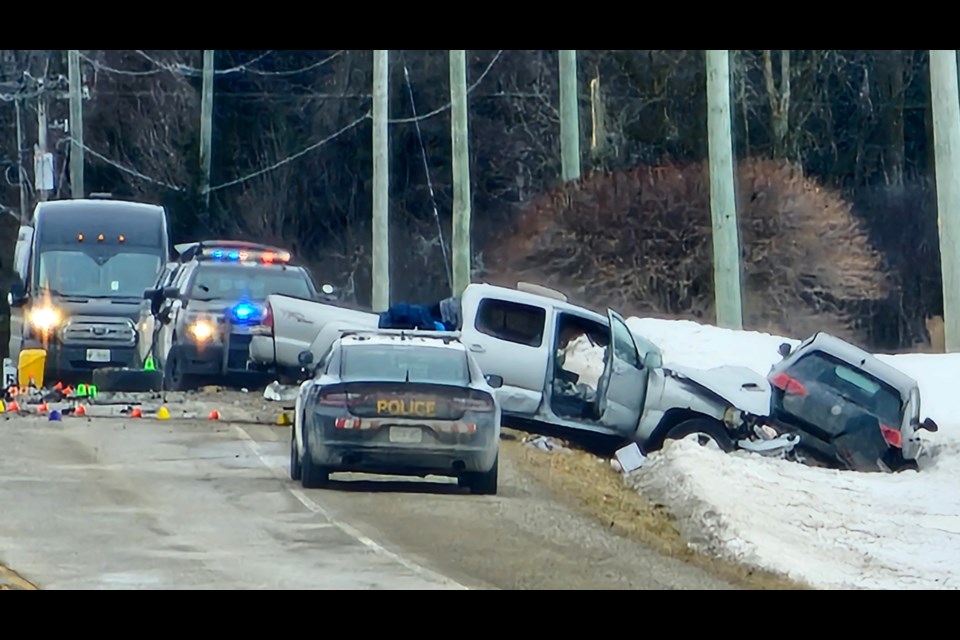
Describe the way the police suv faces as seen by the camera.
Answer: facing the viewer

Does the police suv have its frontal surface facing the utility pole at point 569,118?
no

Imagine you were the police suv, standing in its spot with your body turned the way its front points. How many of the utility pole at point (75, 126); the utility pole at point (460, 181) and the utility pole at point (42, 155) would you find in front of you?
0

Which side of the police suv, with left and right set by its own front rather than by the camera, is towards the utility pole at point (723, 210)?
left

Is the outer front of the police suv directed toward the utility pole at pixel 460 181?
no

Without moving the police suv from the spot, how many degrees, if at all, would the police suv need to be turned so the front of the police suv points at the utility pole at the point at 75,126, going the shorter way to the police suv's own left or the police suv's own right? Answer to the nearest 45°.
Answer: approximately 180°

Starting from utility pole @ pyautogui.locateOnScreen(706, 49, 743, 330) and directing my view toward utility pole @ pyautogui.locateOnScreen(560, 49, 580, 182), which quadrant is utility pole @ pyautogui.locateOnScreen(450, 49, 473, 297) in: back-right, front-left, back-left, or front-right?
front-left
